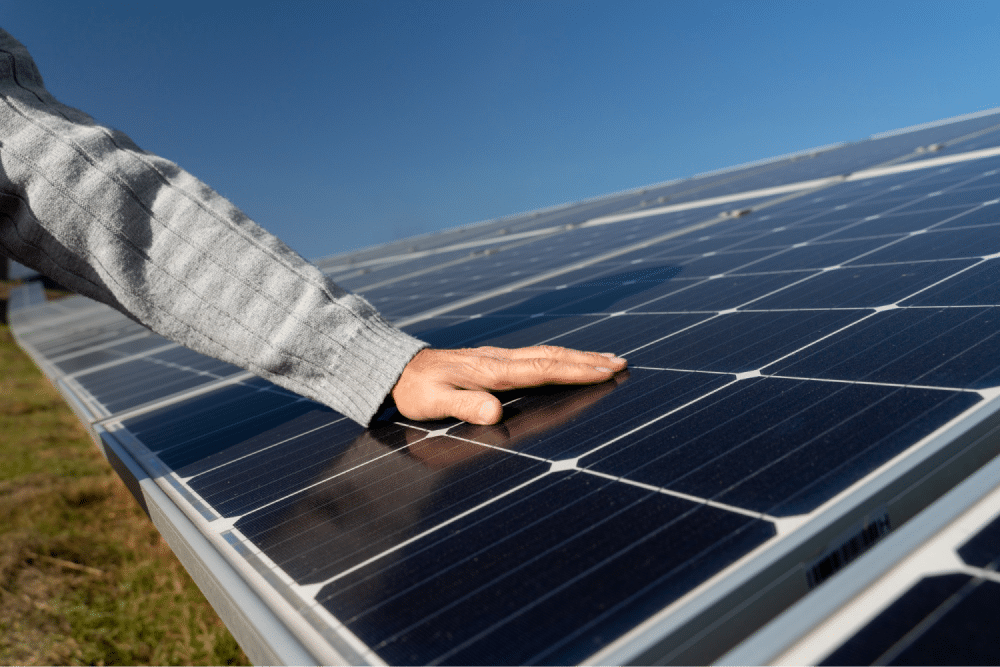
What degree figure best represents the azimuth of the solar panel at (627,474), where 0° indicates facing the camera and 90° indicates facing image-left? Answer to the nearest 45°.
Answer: approximately 45°
